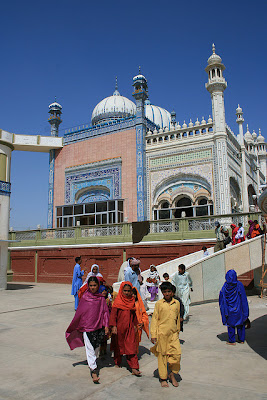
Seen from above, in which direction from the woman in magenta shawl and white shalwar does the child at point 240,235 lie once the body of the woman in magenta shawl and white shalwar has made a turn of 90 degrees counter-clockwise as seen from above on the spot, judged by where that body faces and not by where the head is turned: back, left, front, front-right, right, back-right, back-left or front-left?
front-left

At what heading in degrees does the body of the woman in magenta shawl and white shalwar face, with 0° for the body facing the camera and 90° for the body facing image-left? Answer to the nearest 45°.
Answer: approximately 0°

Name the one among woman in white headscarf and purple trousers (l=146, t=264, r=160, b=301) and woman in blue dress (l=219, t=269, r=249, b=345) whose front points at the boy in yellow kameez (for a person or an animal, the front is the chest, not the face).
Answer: the woman in white headscarf and purple trousers

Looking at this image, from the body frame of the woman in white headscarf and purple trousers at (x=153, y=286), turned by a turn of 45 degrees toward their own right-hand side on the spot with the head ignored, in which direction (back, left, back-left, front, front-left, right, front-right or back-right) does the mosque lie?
back-right

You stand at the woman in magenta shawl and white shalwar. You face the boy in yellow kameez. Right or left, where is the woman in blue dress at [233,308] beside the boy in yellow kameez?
left
